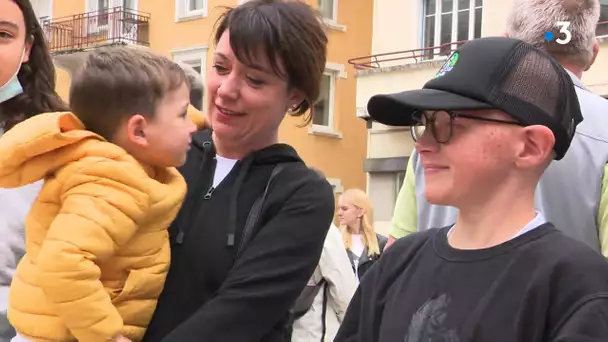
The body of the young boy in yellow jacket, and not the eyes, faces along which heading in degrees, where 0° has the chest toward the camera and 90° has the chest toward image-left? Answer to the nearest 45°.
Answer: approximately 270°

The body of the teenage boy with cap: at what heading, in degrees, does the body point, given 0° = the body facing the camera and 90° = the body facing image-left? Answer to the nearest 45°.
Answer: approximately 45°

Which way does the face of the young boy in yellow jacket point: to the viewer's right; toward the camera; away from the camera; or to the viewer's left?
to the viewer's right

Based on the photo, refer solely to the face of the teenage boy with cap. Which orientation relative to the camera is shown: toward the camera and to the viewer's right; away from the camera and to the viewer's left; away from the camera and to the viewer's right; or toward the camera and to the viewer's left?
toward the camera and to the viewer's left

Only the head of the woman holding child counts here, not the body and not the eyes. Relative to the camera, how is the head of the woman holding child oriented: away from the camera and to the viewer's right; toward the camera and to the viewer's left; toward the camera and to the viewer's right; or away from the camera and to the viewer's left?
toward the camera and to the viewer's left

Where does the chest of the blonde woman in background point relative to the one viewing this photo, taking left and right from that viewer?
facing the viewer and to the left of the viewer

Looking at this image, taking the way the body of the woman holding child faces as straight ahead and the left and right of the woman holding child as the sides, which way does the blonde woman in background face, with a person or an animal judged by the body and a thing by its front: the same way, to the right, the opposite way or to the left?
the same way

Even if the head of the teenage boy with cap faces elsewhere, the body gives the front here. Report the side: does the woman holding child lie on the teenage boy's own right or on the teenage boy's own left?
on the teenage boy's own right

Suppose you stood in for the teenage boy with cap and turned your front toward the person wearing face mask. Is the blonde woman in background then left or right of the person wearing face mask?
right

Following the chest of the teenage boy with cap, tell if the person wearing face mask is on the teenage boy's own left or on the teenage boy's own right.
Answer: on the teenage boy's own right

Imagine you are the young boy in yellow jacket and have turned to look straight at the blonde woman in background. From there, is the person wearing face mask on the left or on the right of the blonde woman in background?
left

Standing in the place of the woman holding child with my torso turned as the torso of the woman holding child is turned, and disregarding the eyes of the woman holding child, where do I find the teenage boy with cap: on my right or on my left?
on my left
